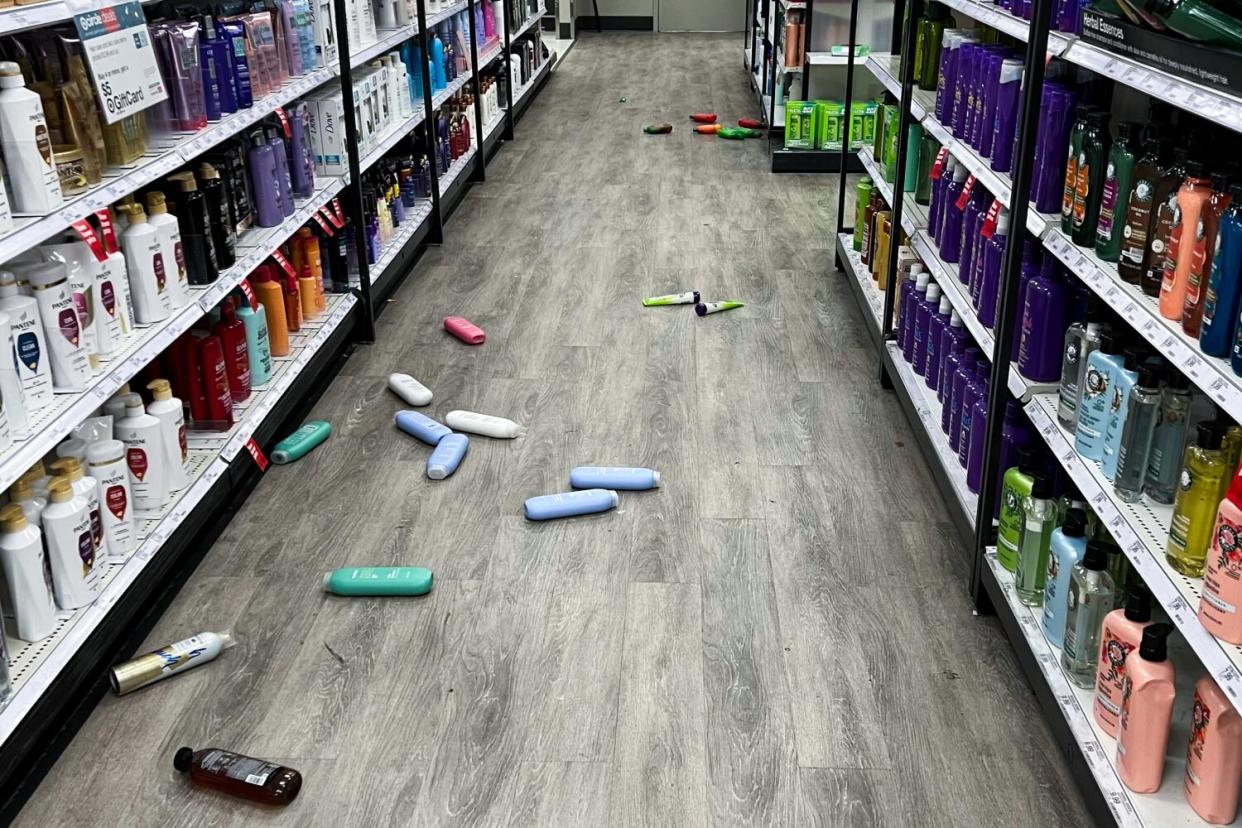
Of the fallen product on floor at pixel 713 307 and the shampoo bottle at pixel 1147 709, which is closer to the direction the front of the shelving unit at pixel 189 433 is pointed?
the shampoo bottle

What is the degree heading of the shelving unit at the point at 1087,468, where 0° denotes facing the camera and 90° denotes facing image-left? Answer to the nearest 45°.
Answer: approximately 45°

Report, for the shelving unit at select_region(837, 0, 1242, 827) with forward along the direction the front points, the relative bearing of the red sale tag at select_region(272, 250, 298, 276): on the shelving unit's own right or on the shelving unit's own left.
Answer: on the shelving unit's own right

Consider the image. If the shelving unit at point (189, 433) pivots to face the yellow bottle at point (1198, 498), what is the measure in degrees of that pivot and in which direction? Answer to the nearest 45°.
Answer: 0° — it already faces it

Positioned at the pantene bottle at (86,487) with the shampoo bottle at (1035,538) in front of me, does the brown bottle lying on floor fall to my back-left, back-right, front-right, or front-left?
front-right

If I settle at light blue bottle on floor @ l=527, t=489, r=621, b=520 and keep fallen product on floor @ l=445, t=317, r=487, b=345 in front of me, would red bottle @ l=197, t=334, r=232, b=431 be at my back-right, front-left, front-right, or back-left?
front-left

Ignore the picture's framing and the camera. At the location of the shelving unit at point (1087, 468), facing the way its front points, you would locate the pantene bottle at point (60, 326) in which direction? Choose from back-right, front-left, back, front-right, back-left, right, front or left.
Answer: front-right

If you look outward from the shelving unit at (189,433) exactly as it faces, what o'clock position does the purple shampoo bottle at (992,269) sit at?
The purple shampoo bottle is roughly at 11 o'clock from the shelving unit.

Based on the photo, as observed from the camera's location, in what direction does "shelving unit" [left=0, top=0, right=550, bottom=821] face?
facing the viewer and to the right of the viewer

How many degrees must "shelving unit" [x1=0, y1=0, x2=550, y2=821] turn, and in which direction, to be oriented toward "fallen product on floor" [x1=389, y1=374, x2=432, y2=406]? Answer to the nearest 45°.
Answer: approximately 90° to its left

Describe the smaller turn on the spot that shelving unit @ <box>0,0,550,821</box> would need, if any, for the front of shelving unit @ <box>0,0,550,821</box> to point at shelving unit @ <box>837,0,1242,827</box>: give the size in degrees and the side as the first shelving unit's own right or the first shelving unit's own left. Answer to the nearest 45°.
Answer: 0° — it already faces it

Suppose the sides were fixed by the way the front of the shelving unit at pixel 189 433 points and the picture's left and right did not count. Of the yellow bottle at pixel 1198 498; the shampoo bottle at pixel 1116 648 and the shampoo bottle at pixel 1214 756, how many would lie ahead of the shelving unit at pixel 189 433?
3

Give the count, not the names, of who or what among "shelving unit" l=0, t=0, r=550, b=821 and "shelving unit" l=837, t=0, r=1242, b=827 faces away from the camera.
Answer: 0

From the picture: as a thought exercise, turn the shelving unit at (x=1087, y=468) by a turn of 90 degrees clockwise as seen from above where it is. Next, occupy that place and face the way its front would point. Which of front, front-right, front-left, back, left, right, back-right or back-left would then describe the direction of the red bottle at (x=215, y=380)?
front-left

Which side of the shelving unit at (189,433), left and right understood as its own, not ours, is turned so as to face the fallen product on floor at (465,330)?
left

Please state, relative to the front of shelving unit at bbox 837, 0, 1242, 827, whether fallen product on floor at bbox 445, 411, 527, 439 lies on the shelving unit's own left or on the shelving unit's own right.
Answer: on the shelving unit's own right
